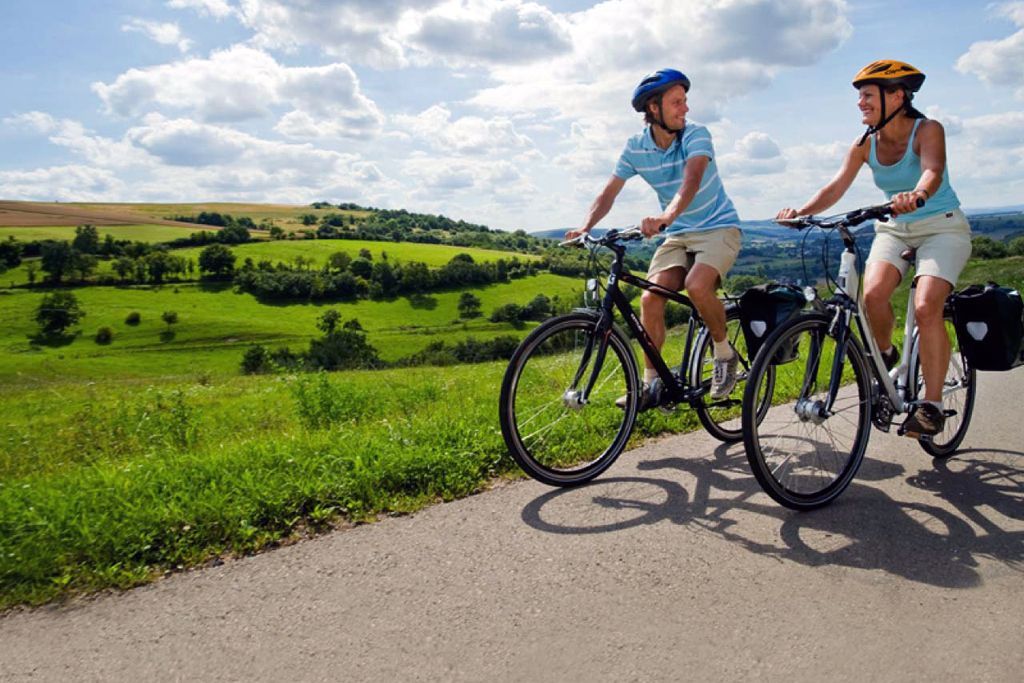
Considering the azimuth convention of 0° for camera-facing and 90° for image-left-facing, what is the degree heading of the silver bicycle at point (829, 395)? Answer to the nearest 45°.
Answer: approximately 45°

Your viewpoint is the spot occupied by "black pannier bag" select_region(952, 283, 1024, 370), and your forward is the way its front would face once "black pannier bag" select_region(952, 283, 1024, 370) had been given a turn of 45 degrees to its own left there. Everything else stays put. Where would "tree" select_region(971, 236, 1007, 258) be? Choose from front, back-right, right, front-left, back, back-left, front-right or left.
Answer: back

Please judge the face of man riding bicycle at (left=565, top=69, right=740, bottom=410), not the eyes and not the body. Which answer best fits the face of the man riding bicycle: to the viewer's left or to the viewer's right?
to the viewer's right

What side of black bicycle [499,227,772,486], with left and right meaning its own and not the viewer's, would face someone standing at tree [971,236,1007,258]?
back

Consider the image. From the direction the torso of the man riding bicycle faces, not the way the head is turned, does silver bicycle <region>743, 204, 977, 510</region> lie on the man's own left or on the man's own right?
on the man's own left
